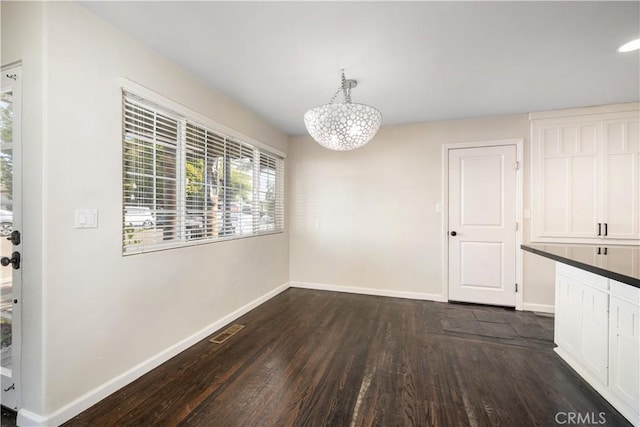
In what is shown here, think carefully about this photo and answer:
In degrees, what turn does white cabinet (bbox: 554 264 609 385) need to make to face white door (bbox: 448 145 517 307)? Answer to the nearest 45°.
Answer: approximately 90° to its right

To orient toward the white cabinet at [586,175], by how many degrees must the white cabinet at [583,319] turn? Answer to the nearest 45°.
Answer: approximately 135° to its right

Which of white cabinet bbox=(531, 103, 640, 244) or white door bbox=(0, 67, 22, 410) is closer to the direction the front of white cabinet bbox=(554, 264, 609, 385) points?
the white door

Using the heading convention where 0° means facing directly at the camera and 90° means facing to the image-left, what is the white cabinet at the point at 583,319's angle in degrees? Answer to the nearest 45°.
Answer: approximately 45°

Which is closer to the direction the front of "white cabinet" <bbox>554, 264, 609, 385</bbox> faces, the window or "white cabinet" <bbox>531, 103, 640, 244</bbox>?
the window

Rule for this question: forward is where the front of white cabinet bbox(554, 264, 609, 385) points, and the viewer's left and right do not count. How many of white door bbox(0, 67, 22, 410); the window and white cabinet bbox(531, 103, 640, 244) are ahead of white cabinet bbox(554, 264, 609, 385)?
2

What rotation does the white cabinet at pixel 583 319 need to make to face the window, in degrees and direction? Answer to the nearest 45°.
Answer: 0° — it already faces it
